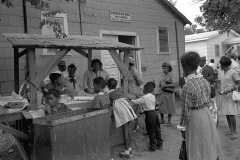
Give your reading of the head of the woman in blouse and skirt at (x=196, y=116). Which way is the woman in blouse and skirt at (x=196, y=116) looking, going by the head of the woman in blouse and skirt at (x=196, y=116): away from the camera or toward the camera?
away from the camera

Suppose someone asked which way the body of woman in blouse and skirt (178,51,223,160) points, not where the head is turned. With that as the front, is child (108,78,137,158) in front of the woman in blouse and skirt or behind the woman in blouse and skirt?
in front

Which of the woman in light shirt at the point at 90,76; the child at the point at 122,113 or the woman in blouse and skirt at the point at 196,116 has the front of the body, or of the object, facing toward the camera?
the woman in light shirt at the point at 90,76

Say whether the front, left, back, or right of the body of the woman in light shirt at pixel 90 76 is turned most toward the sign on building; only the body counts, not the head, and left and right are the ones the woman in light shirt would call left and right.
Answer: back

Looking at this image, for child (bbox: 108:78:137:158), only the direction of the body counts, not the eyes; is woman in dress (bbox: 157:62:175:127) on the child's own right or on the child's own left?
on the child's own right

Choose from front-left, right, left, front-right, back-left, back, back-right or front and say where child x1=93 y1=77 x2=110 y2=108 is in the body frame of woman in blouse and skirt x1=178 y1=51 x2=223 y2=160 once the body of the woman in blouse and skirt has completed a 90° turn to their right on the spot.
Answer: left

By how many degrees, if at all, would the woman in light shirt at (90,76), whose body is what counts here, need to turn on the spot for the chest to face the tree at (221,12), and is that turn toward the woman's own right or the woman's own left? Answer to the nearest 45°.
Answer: approximately 135° to the woman's own left

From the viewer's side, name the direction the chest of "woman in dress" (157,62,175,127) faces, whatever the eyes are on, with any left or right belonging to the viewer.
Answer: facing the viewer and to the left of the viewer

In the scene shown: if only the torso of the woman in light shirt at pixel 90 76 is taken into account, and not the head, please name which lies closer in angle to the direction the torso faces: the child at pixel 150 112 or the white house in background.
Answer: the child

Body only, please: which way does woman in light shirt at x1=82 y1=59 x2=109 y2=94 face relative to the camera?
toward the camera

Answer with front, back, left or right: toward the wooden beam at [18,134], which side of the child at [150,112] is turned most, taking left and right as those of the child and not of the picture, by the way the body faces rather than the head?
left
